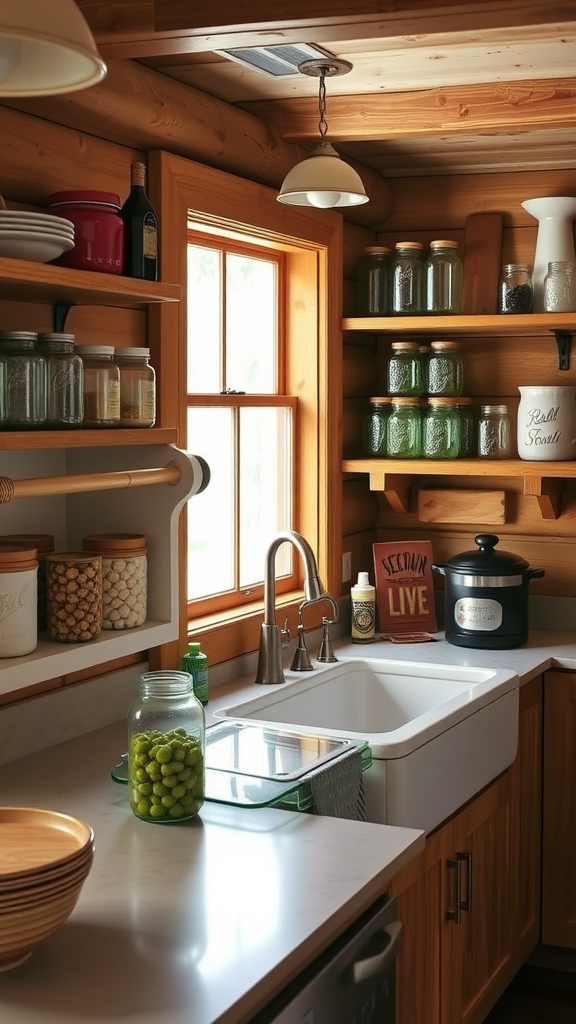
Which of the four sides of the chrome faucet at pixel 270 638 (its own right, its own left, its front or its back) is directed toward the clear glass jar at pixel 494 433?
left

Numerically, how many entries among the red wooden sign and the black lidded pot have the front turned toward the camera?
2

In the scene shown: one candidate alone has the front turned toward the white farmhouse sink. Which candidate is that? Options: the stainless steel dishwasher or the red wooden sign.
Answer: the red wooden sign

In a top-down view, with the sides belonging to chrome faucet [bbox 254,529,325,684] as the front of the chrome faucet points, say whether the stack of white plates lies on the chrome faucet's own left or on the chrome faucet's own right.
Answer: on the chrome faucet's own right

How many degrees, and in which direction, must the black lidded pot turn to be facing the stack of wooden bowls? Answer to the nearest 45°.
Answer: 0° — it already faces it

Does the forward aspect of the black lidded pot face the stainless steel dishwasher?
yes

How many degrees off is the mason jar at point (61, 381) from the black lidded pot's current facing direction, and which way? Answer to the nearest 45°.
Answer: approximately 45° to its right

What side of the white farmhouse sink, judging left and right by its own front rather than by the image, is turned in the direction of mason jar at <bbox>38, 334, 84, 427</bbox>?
right

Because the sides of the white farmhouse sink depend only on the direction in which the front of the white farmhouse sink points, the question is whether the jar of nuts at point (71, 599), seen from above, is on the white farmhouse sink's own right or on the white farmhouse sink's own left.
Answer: on the white farmhouse sink's own right
